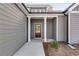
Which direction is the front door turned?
toward the camera
